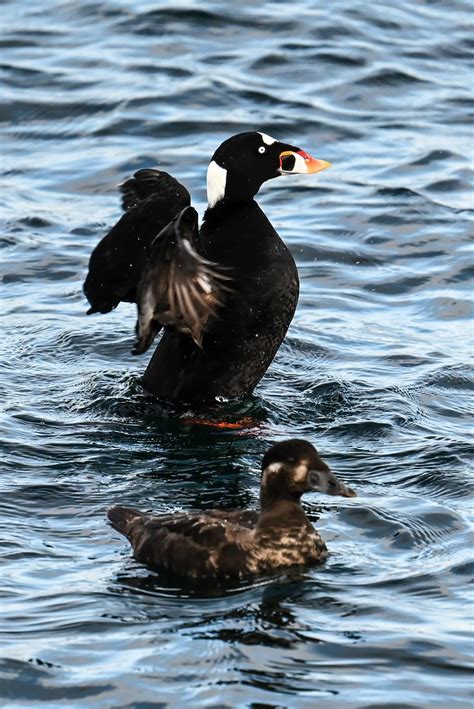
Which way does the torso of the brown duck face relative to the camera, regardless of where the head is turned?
to the viewer's right
